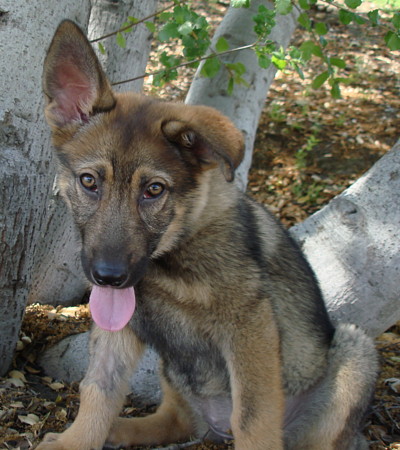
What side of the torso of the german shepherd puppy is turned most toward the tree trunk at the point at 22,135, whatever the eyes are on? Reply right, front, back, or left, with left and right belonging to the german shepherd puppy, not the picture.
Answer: right

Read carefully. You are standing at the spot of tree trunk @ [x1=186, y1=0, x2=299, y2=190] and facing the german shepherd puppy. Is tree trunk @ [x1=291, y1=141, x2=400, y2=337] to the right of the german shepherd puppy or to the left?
left

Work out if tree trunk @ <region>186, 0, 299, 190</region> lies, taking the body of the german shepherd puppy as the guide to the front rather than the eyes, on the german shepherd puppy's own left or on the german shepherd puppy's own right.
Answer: on the german shepherd puppy's own right

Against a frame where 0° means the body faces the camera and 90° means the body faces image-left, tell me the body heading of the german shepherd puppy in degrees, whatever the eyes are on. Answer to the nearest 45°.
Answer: approximately 45°

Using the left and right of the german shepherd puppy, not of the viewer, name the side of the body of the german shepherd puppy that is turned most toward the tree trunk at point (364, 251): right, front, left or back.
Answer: back
